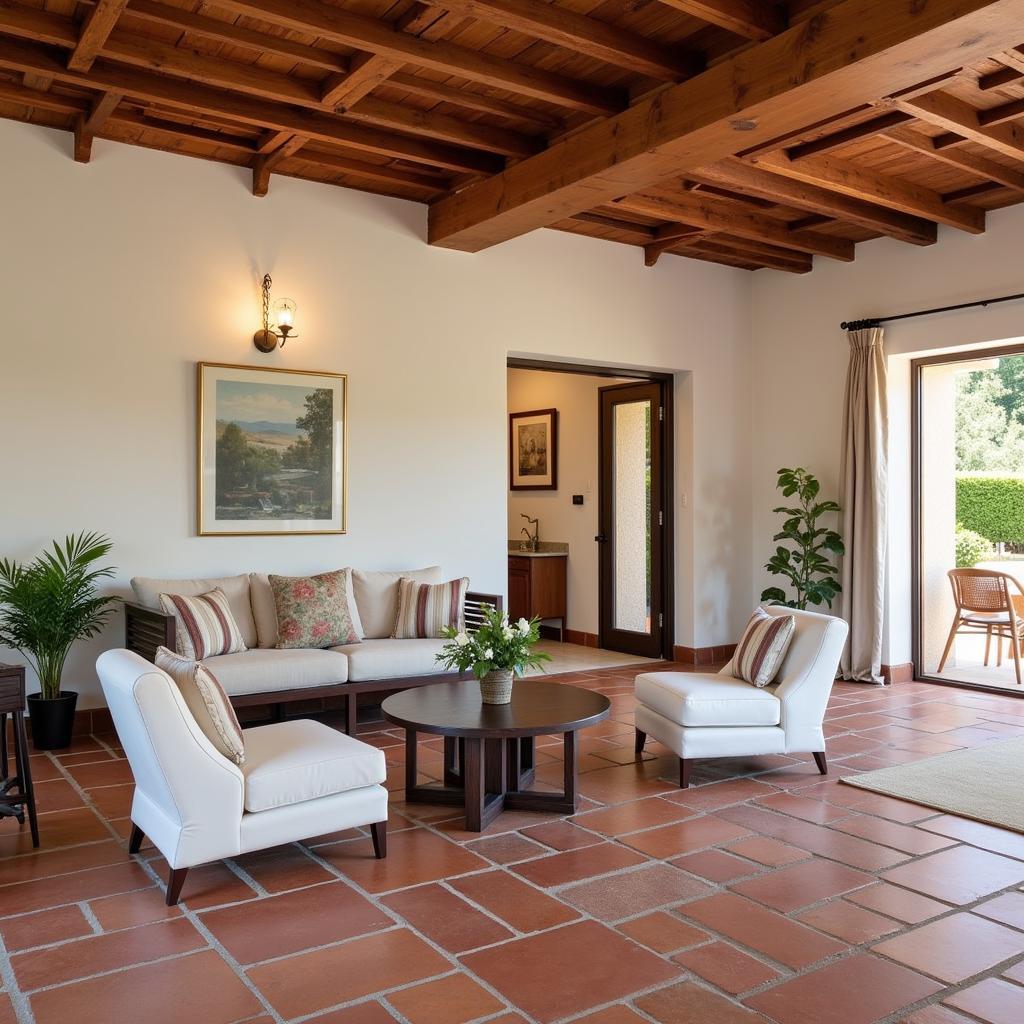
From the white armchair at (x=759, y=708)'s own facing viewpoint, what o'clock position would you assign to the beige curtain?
The beige curtain is roughly at 5 o'clock from the white armchair.

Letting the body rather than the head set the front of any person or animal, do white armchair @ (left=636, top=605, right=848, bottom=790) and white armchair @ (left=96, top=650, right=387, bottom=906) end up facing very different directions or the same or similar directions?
very different directions

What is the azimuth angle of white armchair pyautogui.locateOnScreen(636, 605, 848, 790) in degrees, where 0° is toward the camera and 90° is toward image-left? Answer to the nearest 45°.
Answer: approximately 45°

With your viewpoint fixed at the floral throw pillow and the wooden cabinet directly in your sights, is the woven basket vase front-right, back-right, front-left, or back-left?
back-right

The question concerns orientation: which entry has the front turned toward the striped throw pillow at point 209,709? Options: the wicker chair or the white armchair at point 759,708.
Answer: the white armchair

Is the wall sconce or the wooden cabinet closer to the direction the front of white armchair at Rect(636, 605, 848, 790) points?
the wall sconce

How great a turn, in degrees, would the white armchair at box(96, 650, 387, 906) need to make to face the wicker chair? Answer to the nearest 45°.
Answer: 0° — it already faces it

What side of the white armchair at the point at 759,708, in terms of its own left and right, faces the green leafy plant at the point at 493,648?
front
